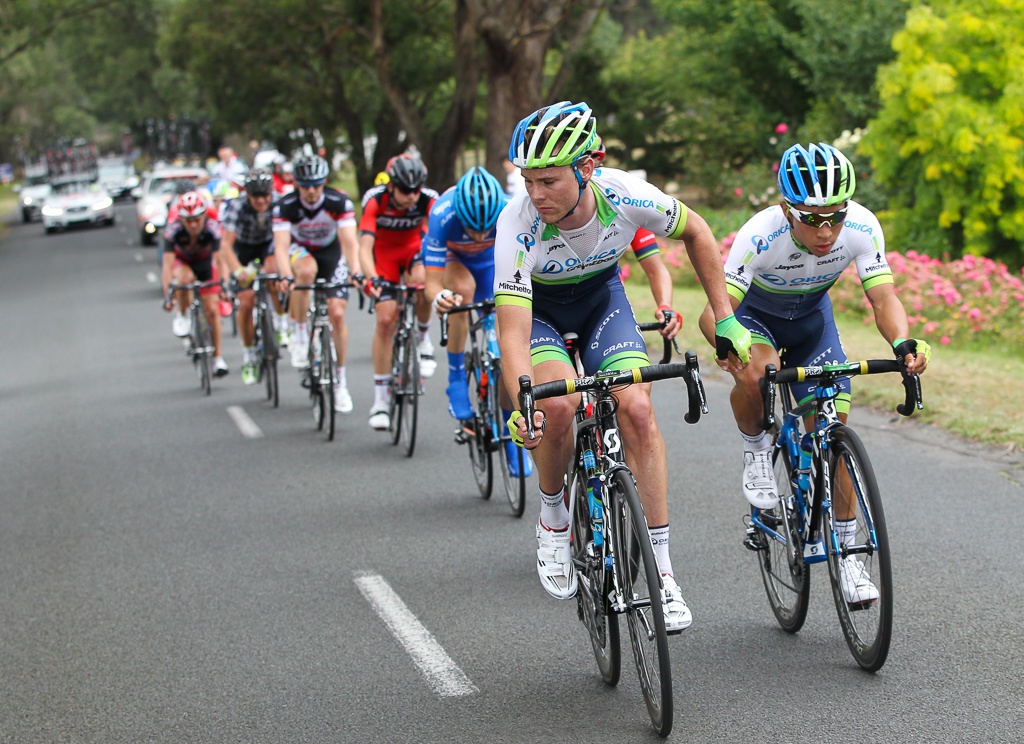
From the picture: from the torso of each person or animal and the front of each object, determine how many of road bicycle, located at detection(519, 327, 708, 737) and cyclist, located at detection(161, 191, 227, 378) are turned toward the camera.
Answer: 2

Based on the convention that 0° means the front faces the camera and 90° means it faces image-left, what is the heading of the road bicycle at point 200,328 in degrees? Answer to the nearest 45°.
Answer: approximately 0°

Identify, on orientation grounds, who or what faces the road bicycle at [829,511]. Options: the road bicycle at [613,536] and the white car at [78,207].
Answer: the white car

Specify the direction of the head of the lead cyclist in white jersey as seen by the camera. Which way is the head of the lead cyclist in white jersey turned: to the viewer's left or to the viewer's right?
to the viewer's left

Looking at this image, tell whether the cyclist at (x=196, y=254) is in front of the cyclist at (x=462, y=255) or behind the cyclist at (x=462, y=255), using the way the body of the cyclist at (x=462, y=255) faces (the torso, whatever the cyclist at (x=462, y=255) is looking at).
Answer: behind

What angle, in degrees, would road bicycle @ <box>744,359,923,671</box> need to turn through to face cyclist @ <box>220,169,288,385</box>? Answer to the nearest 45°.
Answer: approximately 180°

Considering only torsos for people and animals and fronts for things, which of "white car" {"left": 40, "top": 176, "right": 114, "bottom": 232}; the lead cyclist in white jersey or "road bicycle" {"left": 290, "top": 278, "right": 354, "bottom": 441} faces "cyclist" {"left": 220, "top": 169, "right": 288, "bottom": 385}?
the white car

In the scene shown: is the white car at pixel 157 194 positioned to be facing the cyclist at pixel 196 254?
yes

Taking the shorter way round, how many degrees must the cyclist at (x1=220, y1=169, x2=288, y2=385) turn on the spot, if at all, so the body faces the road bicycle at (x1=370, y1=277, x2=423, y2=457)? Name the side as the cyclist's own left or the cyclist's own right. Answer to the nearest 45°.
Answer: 0° — they already face it

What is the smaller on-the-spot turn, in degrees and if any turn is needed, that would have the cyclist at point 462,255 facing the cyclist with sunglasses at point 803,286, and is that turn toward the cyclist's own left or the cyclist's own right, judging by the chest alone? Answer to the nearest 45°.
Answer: approximately 45° to the cyclist's own left

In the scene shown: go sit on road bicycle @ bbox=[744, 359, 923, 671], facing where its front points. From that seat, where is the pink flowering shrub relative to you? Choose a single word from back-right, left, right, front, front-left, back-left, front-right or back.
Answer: back-left

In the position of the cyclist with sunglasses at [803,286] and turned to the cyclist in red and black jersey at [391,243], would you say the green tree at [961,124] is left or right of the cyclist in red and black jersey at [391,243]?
right
